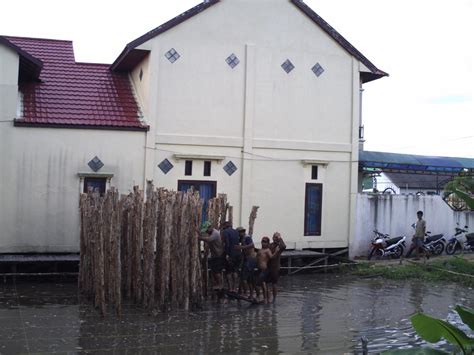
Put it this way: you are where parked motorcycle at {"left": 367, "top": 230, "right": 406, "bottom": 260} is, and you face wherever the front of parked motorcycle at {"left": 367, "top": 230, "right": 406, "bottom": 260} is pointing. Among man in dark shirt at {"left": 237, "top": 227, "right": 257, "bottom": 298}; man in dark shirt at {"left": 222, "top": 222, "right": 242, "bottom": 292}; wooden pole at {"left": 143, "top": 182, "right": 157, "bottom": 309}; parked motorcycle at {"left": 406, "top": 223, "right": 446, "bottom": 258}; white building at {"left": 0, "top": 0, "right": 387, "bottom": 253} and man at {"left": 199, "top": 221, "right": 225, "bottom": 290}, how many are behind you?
1

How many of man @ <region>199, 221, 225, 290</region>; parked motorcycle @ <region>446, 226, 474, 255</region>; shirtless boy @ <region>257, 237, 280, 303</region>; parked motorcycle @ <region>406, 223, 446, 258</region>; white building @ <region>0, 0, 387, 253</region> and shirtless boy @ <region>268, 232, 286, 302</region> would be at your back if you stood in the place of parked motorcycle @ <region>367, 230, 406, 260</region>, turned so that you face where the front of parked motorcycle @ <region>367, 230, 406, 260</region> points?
2

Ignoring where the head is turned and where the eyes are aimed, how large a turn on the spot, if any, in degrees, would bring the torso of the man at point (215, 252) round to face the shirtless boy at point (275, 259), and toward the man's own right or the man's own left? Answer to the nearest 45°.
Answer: approximately 180°

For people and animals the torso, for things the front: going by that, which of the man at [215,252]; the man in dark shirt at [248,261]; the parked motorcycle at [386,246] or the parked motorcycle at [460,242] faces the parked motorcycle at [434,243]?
the parked motorcycle at [460,242]

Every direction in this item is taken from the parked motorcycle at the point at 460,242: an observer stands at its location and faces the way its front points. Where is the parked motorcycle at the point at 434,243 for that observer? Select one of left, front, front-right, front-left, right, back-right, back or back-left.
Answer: front

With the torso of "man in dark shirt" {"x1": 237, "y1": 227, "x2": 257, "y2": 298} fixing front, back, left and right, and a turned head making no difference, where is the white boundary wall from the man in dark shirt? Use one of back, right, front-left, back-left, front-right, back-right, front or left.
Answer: back-right

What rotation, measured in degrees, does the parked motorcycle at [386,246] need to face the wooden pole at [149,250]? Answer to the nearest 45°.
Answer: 0° — it already faces it

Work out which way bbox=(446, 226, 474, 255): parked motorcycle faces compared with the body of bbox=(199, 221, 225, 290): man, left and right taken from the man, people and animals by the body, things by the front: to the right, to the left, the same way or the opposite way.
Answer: the same way

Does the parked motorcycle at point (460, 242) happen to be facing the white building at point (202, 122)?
yes

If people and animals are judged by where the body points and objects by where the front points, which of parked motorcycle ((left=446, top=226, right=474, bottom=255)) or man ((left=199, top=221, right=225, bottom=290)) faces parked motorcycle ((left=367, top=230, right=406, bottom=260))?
parked motorcycle ((left=446, top=226, right=474, bottom=255))

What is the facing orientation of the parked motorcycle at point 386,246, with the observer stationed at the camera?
facing the viewer and to the left of the viewer

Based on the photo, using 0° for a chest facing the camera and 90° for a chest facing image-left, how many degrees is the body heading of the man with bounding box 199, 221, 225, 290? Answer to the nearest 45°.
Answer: approximately 90°

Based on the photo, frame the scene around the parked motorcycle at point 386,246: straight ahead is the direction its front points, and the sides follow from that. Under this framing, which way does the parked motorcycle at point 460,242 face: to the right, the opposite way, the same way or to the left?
the same way
